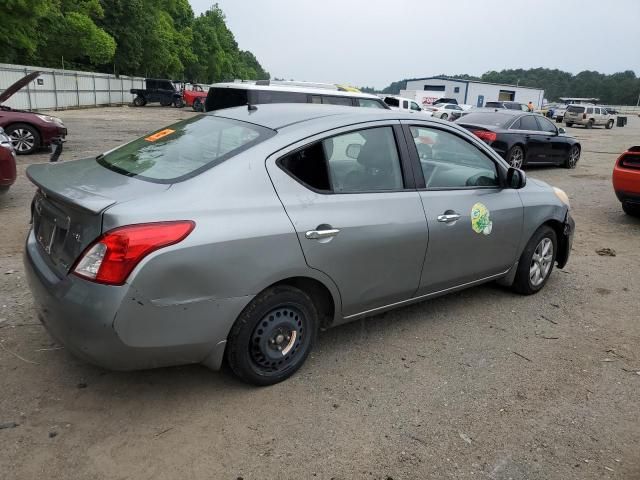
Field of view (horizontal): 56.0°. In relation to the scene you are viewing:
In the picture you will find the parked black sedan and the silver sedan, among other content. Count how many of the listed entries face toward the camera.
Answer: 0

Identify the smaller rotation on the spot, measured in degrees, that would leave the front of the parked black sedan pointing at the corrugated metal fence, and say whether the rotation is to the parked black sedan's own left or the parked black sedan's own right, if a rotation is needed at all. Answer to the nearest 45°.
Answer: approximately 90° to the parked black sedan's own left

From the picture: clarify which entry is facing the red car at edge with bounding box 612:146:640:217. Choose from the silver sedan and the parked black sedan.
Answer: the silver sedan

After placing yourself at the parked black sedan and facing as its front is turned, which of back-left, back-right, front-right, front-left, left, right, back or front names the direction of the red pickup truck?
left

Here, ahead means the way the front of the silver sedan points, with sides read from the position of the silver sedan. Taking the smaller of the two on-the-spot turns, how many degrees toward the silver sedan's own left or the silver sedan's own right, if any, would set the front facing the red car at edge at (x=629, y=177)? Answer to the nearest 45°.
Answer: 0° — it already faces it

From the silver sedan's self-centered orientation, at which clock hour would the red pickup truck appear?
The red pickup truck is roughly at 10 o'clock from the silver sedan.

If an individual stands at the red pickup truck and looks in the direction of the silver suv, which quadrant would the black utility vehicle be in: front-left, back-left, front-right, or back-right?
back-left

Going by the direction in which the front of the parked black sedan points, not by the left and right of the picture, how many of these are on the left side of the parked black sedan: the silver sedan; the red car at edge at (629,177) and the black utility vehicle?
1

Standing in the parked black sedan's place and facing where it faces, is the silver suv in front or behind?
in front

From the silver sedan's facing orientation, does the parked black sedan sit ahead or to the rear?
ahead

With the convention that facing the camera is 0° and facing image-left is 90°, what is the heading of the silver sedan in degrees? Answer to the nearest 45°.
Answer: approximately 225°

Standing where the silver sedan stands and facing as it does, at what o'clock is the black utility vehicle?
The black utility vehicle is roughly at 10 o'clock from the silver sedan.

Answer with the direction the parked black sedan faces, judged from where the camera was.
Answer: facing away from the viewer and to the right of the viewer

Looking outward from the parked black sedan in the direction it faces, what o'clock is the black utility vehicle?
The black utility vehicle is roughly at 9 o'clock from the parked black sedan.
